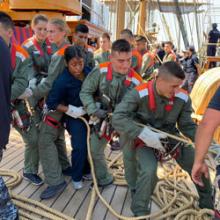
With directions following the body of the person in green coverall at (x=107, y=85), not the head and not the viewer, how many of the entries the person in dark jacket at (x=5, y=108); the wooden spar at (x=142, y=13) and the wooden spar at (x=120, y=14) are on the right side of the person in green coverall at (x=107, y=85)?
1

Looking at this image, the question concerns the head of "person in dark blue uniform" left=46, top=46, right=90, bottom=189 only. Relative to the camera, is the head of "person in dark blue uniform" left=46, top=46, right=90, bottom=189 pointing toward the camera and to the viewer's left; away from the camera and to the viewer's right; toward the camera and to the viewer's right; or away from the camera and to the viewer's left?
toward the camera and to the viewer's right

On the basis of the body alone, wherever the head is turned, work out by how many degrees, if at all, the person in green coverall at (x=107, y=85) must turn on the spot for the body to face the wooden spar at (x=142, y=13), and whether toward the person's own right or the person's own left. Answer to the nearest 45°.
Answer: approximately 135° to the person's own left

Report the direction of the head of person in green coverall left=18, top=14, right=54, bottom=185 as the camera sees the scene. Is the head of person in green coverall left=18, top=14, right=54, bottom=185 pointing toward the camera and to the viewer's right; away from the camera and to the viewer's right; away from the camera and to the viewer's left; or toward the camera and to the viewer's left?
toward the camera and to the viewer's right

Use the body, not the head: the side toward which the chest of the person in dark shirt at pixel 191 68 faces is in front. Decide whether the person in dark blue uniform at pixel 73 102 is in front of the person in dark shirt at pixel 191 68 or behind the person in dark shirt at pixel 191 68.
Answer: in front

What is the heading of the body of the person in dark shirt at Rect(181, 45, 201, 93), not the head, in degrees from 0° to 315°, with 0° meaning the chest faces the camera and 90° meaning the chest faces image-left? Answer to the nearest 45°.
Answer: approximately 45°

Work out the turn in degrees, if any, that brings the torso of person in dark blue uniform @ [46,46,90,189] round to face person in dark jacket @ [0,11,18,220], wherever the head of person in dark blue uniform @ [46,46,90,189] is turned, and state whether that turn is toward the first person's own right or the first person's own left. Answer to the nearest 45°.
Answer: approximately 90° to the first person's own right

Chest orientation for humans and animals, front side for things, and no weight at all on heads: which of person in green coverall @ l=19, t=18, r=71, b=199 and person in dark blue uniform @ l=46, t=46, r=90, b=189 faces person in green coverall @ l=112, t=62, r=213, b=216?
the person in dark blue uniform
